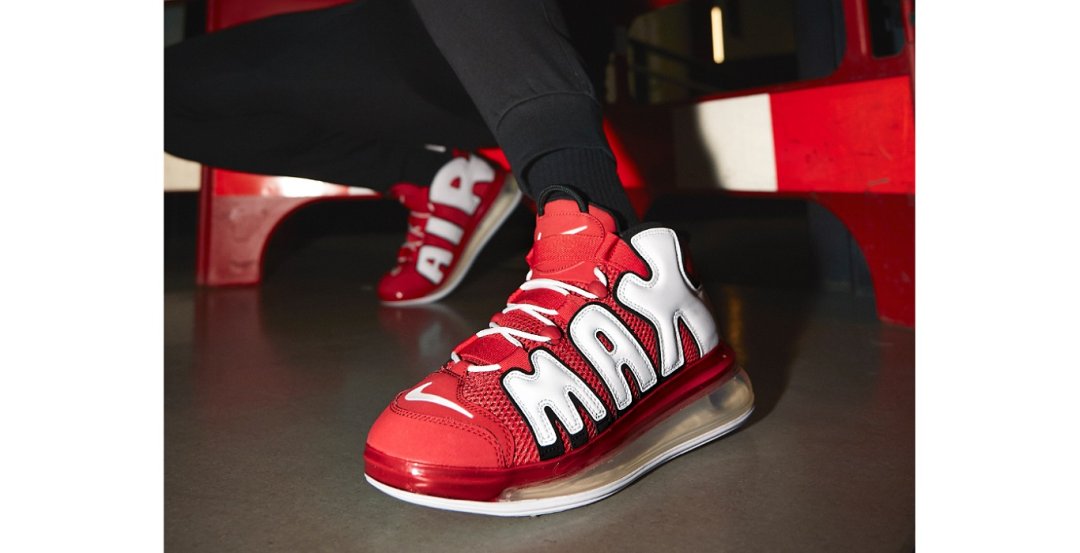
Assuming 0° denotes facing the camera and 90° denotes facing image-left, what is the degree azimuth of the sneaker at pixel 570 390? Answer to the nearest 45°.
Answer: approximately 45°

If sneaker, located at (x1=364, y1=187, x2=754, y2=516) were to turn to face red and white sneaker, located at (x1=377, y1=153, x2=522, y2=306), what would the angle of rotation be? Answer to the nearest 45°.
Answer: approximately 135° to its right
